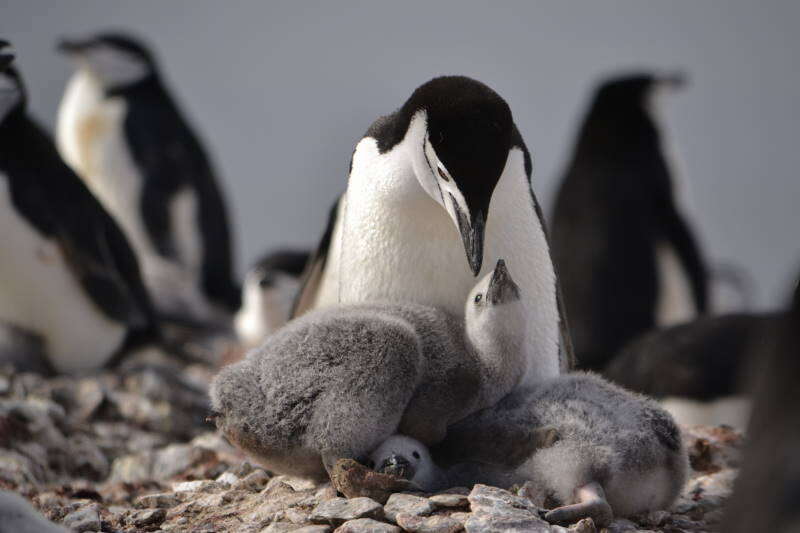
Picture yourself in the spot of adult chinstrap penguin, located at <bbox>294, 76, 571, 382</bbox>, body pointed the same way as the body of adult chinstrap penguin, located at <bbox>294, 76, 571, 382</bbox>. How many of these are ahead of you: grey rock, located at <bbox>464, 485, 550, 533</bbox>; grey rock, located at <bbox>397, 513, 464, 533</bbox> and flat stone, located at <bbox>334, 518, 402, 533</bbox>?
3

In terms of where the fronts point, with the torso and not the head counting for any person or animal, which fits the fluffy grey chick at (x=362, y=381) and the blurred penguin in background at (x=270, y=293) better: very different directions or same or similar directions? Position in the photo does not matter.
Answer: very different directions

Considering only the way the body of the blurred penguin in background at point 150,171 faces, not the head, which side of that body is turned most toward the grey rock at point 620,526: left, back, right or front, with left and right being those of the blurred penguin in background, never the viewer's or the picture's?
left

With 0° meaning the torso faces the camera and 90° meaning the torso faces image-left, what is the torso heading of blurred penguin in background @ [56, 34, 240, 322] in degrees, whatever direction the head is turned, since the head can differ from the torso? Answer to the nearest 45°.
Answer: approximately 90°

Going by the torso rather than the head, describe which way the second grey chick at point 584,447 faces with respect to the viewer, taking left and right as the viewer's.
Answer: facing to the left of the viewer

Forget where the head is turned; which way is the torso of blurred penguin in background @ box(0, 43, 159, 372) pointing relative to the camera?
to the viewer's left
